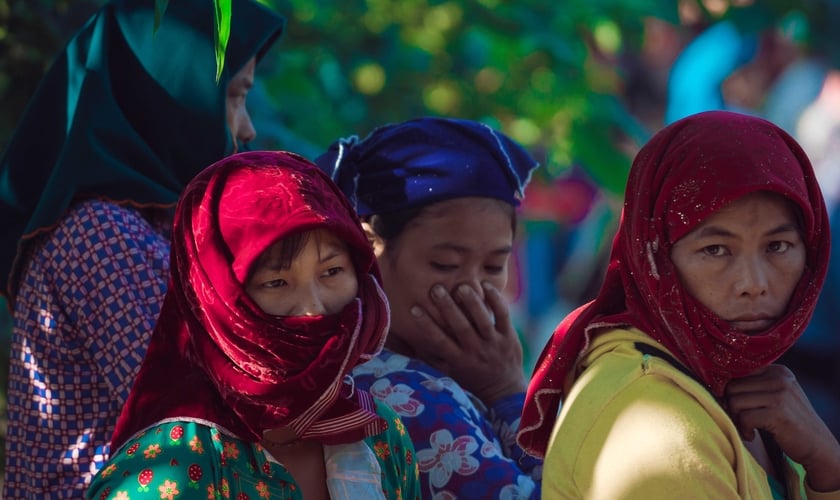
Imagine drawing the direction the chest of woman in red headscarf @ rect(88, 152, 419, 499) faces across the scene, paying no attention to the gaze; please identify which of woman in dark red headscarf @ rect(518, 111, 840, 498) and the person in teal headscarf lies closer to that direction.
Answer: the woman in dark red headscarf

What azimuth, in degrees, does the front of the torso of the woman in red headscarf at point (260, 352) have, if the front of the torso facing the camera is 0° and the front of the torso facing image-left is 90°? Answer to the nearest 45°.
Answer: approximately 315°

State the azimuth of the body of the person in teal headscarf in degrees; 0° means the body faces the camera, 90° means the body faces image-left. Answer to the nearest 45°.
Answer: approximately 270°

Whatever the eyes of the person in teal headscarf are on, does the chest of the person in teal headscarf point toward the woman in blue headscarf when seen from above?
yes

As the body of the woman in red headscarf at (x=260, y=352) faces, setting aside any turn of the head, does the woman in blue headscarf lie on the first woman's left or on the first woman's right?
on the first woman's left

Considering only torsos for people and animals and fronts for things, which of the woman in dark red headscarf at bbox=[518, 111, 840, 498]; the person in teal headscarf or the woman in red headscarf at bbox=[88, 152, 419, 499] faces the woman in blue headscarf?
the person in teal headscarf

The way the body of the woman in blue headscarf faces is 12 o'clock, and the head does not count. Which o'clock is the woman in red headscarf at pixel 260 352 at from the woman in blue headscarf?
The woman in red headscarf is roughly at 2 o'clock from the woman in blue headscarf.

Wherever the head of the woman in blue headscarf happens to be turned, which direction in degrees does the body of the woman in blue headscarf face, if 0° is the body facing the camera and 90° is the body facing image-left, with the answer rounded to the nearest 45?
approximately 315°
